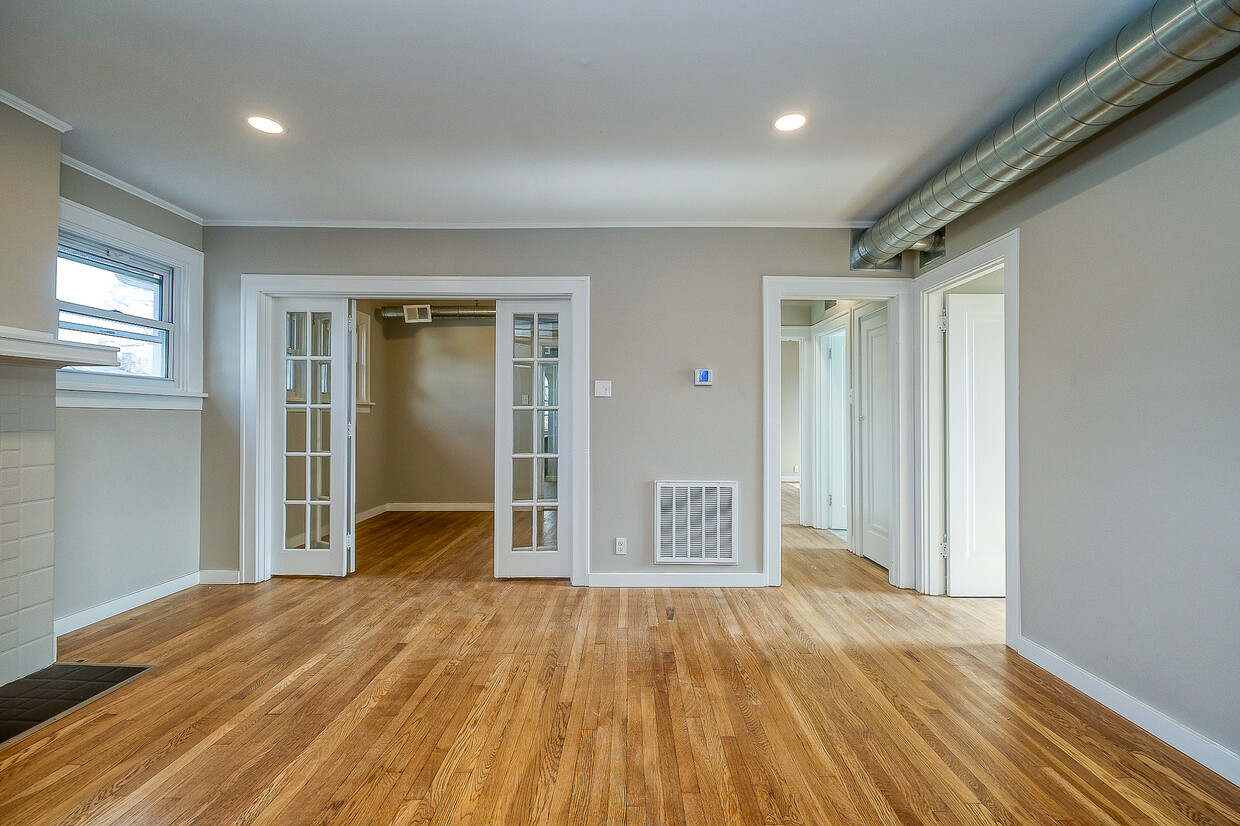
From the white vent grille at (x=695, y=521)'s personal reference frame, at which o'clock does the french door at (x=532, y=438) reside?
The french door is roughly at 3 o'clock from the white vent grille.

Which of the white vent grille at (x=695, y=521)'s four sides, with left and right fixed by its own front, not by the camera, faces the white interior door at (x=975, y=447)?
left

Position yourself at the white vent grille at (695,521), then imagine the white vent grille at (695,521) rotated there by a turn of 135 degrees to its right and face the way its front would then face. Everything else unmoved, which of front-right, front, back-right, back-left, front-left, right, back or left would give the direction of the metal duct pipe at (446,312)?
front

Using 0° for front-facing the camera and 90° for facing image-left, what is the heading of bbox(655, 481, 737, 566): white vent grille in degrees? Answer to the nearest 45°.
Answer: approximately 0°

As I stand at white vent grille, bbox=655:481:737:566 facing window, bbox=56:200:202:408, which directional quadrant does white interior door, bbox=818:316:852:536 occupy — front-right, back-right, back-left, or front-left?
back-right

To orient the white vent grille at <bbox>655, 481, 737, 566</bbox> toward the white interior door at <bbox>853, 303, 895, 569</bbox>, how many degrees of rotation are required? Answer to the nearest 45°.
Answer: approximately 135° to its left

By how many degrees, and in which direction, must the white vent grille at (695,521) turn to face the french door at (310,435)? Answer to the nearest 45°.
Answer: approximately 90° to its right

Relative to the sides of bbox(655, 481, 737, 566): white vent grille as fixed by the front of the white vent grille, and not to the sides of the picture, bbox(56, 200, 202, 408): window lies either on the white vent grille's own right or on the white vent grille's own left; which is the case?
on the white vent grille's own right
